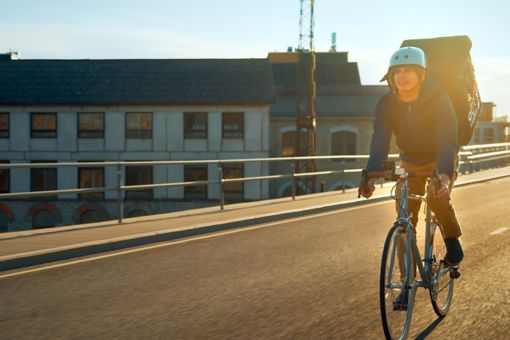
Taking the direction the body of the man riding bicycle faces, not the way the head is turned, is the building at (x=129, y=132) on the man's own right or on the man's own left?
on the man's own right

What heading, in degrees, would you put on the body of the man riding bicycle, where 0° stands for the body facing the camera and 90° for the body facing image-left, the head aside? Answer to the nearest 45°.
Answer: approximately 45°
